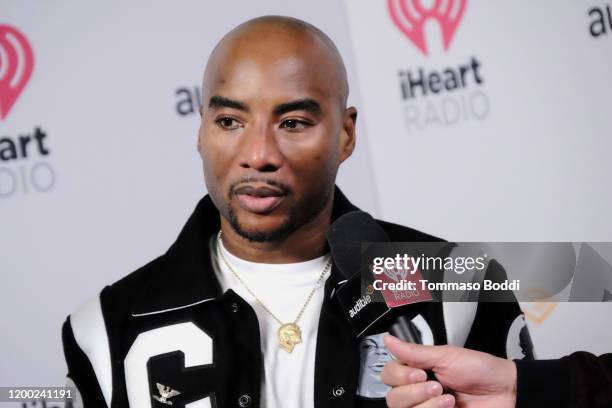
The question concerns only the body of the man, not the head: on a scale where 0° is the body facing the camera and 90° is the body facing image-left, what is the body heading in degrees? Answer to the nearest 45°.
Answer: approximately 0°
